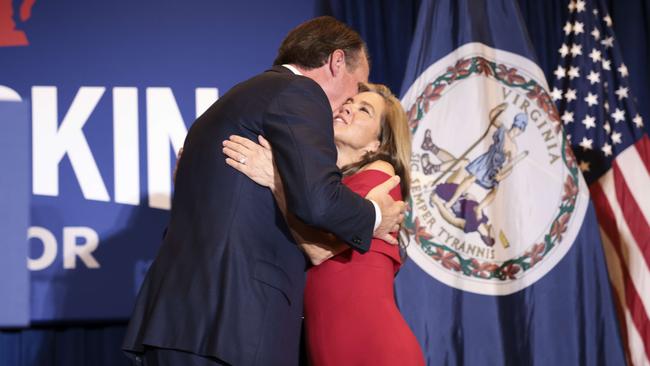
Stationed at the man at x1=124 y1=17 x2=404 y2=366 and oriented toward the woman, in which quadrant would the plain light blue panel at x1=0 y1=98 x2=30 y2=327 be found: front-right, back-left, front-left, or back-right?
back-left

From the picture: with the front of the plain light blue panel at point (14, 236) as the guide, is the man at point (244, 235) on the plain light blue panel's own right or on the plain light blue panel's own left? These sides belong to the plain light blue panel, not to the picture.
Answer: on the plain light blue panel's own left

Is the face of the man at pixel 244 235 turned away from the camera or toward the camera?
away from the camera

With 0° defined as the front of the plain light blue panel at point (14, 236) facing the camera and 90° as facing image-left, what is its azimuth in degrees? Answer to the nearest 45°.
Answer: approximately 0°

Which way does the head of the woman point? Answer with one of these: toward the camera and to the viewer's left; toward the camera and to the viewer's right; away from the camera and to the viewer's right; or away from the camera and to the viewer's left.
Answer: toward the camera and to the viewer's left
